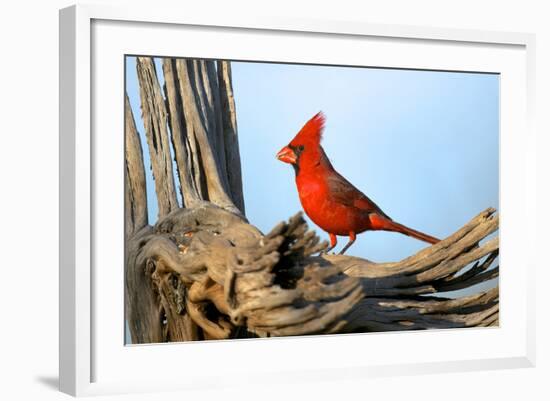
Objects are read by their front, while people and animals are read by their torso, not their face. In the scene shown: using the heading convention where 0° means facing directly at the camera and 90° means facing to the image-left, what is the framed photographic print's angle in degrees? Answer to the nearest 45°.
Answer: approximately 315°
